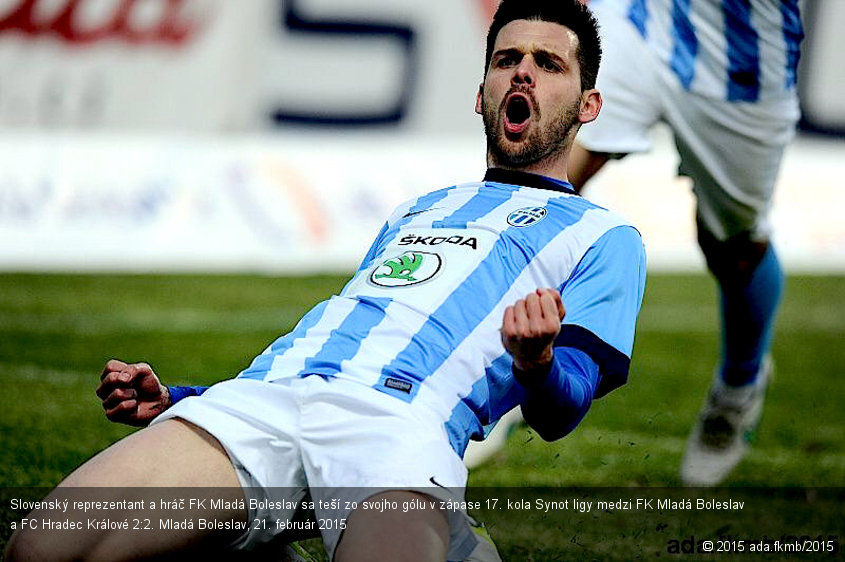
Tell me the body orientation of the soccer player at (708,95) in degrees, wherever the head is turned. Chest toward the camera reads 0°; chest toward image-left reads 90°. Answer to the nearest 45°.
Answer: approximately 45°

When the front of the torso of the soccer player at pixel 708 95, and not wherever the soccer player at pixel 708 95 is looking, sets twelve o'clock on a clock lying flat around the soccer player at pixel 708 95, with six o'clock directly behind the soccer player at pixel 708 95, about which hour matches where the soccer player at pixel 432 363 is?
the soccer player at pixel 432 363 is roughly at 11 o'clock from the soccer player at pixel 708 95.
